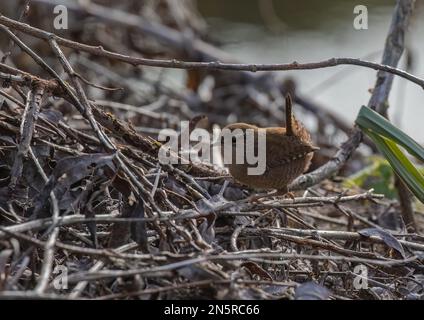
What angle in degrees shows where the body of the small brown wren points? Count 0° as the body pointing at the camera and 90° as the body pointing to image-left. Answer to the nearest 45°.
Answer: approximately 90°

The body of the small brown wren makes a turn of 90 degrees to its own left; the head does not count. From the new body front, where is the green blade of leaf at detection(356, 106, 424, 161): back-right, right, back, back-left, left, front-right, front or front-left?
front-left

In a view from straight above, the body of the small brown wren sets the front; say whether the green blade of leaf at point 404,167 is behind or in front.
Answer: behind
